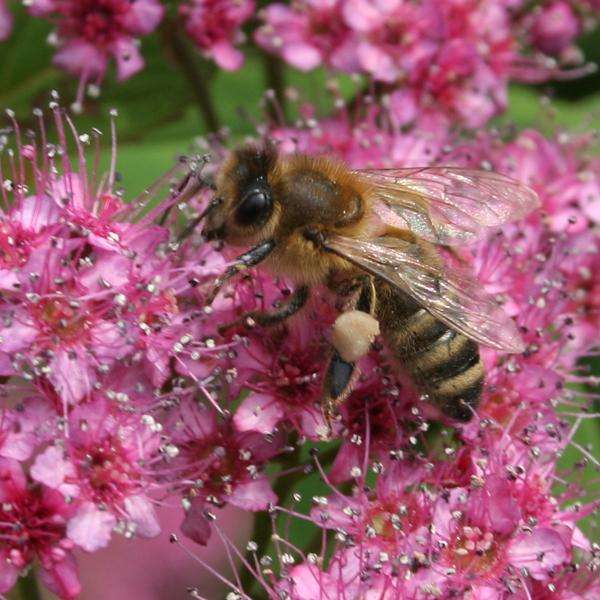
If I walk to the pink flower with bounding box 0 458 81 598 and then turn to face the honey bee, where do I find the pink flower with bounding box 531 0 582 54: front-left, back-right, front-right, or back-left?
front-left

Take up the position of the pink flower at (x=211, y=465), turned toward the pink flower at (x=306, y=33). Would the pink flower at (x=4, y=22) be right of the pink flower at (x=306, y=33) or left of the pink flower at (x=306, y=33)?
left

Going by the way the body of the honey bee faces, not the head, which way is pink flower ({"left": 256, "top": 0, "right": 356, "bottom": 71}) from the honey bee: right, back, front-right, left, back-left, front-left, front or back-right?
right

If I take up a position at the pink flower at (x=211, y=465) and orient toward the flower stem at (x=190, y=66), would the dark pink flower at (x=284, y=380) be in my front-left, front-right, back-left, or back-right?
front-right

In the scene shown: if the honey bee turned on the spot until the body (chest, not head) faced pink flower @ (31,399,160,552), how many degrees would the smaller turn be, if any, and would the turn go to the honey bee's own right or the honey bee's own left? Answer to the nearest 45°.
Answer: approximately 45° to the honey bee's own left

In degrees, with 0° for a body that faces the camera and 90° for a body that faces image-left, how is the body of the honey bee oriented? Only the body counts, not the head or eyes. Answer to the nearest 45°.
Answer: approximately 90°

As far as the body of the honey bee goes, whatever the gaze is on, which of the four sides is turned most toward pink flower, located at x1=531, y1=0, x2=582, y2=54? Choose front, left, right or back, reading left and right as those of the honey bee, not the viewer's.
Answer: right

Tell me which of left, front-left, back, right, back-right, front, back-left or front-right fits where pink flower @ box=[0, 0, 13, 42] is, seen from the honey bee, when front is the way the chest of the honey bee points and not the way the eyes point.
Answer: front-right

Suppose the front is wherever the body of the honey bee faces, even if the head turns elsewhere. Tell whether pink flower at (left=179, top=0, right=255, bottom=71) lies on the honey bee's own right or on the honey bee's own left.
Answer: on the honey bee's own right

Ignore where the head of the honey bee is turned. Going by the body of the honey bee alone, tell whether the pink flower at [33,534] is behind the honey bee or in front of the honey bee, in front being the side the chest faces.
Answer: in front
